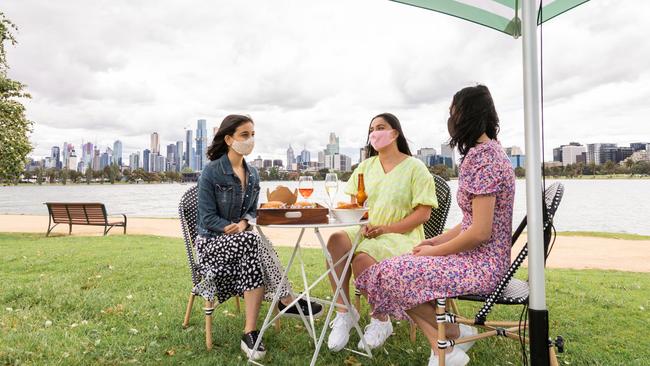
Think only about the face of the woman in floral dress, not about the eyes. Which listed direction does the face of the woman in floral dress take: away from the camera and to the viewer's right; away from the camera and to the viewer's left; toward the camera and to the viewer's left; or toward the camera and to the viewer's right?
away from the camera and to the viewer's left

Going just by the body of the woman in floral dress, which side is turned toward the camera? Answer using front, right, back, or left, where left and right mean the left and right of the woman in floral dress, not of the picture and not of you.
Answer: left

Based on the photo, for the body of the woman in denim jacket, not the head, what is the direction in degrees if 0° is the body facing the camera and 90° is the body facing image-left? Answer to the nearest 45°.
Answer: approximately 315°

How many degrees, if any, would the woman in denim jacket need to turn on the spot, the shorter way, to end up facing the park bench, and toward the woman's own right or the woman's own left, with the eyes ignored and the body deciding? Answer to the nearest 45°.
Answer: approximately 180°

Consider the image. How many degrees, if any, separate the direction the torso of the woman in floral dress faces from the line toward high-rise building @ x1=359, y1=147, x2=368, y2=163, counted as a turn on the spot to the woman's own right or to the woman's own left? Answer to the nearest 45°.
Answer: approximately 45° to the woman's own right

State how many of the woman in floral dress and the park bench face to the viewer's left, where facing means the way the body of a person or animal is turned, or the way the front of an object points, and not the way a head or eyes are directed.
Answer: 1

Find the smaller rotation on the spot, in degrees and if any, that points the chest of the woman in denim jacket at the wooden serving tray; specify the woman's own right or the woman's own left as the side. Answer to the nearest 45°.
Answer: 0° — they already face it
